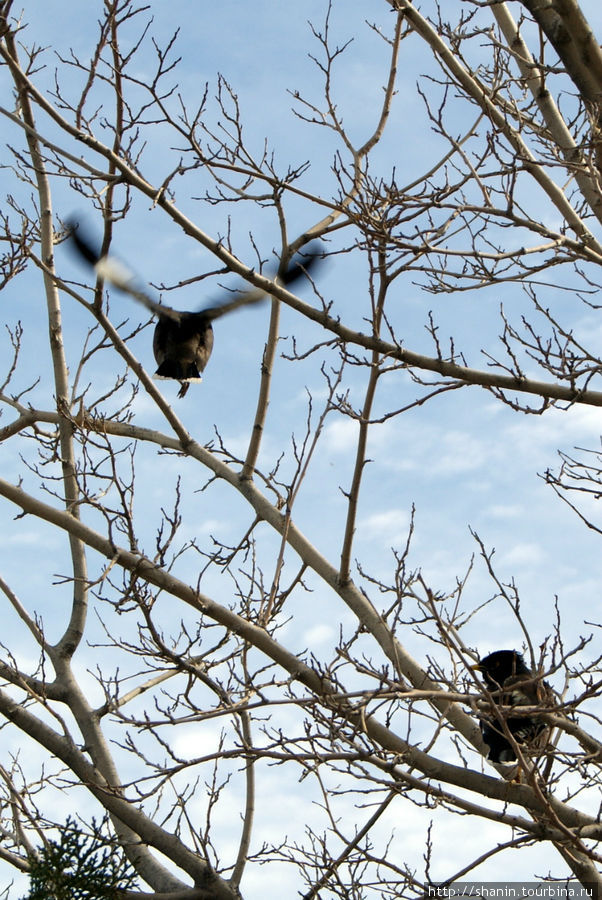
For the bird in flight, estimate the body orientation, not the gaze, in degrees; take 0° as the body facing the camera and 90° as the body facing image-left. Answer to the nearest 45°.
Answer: approximately 180°

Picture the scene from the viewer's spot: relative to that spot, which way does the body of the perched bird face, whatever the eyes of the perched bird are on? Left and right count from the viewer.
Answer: facing to the left of the viewer

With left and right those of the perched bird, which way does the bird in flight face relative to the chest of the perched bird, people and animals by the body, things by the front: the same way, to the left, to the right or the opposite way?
to the right

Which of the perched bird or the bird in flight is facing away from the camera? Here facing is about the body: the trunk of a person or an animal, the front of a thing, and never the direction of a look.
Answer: the bird in flight

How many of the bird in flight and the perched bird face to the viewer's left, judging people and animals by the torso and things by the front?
1
